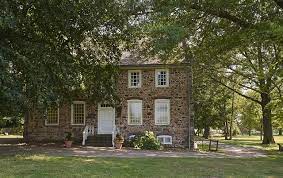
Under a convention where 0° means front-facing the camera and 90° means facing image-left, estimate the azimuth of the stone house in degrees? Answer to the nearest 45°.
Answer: approximately 0°

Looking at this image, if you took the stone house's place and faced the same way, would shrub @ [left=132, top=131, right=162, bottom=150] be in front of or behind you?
in front

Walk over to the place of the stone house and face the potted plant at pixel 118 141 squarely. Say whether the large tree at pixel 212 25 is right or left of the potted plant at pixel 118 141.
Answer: left

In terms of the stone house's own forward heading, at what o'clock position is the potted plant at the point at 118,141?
The potted plant is roughly at 1 o'clock from the stone house.

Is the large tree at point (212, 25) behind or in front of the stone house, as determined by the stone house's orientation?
in front
